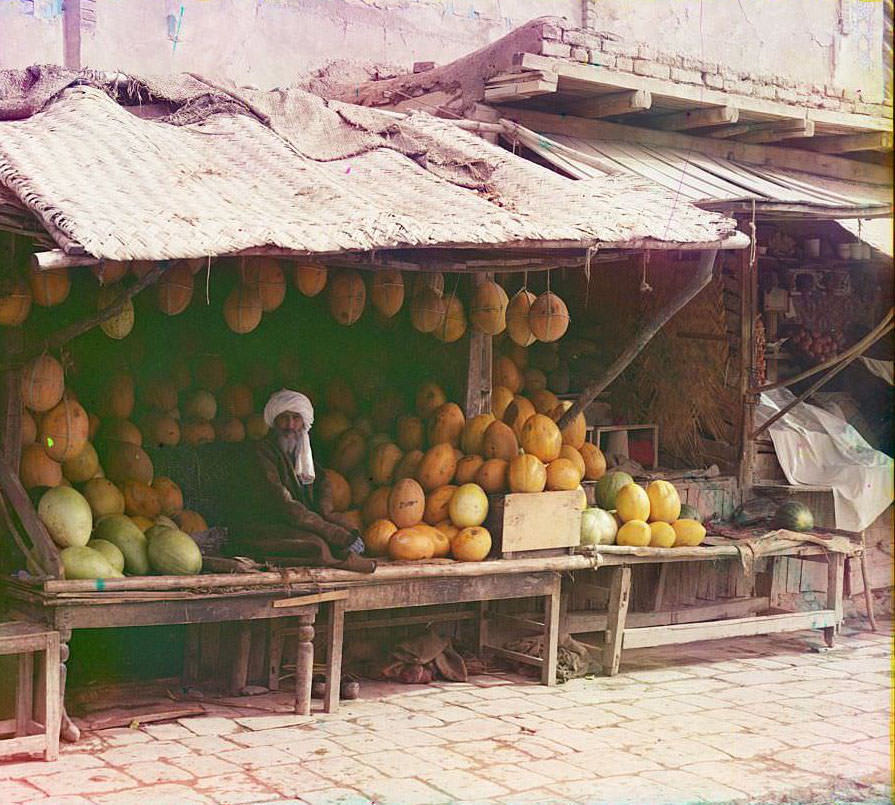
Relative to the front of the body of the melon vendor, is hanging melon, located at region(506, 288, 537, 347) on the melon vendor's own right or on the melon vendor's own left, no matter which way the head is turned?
on the melon vendor's own left

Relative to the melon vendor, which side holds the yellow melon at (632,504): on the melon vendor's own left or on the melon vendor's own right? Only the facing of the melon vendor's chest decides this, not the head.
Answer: on the melon vendor's own left

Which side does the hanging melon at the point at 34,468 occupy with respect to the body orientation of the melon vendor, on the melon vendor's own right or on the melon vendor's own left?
on the melon vendor's own right

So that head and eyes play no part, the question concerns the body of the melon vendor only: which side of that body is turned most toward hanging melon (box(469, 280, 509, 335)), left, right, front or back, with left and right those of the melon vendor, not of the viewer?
left

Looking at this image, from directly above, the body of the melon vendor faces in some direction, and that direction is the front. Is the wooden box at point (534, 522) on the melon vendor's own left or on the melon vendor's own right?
on the melon vendor's own left

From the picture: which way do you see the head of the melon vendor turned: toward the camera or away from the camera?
toward the camera

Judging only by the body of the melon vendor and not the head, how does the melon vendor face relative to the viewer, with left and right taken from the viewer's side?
facing the viewer and to the right of the viewer

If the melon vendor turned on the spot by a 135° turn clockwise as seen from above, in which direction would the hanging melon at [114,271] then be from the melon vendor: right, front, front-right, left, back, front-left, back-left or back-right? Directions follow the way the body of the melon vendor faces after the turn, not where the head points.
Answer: front-left

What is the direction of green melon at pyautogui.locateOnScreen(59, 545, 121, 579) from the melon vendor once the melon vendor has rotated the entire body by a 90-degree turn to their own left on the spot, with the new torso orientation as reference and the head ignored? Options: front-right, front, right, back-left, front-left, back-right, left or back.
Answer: back

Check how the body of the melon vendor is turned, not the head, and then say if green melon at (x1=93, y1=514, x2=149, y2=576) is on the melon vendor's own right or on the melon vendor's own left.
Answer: on the melon vendor's own right

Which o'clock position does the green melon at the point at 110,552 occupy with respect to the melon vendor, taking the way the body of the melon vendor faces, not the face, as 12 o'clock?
The green melon is roughly at 3 o'clock from the melon vendor.

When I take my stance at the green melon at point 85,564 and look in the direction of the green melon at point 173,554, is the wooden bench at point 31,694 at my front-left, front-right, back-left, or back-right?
back-right
